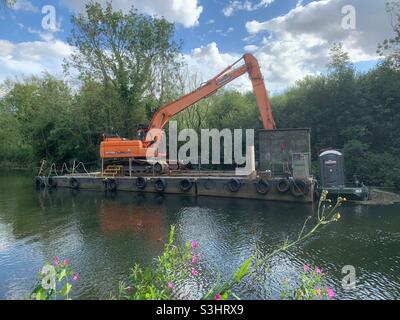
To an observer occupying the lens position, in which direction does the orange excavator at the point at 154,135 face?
facing to the right of the viewer

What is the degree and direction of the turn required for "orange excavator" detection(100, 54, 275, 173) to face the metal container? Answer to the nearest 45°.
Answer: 0° — it already faces it

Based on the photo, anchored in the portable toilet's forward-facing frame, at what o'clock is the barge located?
The barge is roughly at 3 o'clock from the portable toilet.

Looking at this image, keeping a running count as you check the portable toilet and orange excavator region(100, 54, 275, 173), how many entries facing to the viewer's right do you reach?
1

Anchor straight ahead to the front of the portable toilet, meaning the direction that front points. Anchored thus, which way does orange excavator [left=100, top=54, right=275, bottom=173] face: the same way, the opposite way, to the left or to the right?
to the left

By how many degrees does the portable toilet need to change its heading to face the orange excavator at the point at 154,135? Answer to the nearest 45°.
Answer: approximately 90° to its right

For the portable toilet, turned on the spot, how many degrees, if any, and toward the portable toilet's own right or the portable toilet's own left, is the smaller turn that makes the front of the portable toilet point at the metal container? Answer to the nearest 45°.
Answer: approximately 135° to the portable toilet's own right

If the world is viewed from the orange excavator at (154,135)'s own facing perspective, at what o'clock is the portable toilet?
The portable toilet is roughly at 1 o'clock from the orange excavator.

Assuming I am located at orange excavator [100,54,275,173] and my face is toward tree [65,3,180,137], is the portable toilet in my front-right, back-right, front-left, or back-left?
back-right
